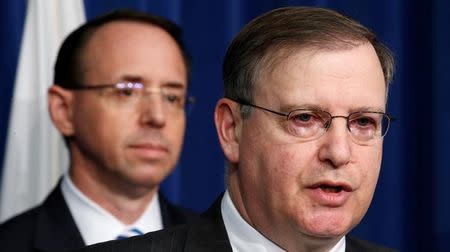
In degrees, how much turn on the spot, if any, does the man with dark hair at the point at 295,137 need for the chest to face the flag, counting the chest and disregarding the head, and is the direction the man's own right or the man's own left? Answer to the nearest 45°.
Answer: approximately 180°

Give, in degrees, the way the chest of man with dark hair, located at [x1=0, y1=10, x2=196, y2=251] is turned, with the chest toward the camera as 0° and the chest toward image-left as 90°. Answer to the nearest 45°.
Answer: approximately 315°

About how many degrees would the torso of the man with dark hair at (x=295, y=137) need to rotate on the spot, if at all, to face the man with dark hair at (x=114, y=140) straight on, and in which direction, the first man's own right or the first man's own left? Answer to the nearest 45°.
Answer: approximately 180°

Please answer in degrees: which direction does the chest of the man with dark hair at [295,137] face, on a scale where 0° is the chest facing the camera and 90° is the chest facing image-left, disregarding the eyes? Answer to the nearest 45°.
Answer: approximately 315°

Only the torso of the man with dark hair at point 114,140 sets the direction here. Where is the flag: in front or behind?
behind
